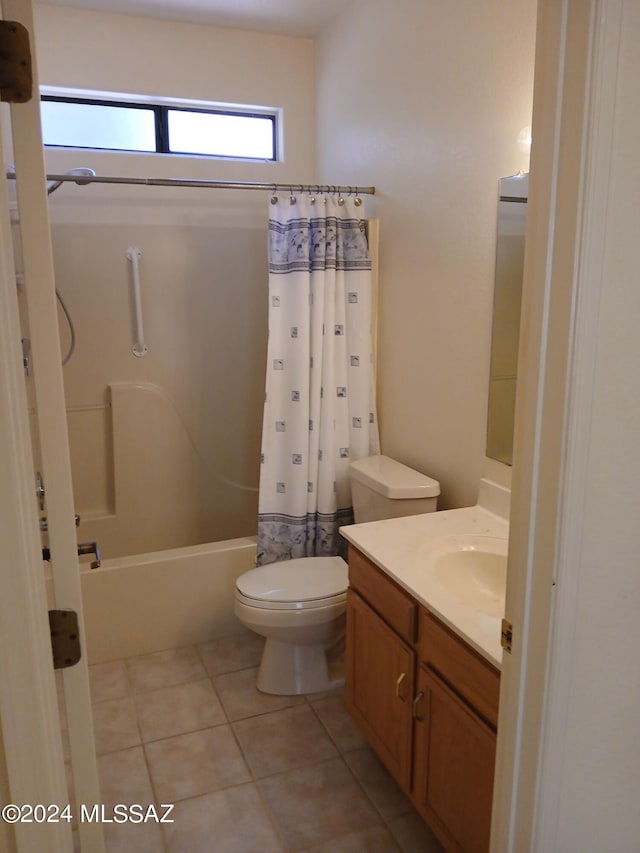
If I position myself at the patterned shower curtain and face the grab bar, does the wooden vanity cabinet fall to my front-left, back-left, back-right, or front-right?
back-left

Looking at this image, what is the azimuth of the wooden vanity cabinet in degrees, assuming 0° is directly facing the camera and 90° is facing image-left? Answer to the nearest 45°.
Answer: approximately 45°

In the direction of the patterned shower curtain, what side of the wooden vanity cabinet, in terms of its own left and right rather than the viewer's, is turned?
right

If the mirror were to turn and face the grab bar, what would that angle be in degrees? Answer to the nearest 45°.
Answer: approximately 90° to its right

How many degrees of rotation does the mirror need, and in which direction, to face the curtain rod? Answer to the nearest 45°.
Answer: approximately 45° to its right

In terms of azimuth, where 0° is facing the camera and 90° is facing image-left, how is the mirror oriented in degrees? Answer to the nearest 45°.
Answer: approximately 45°
